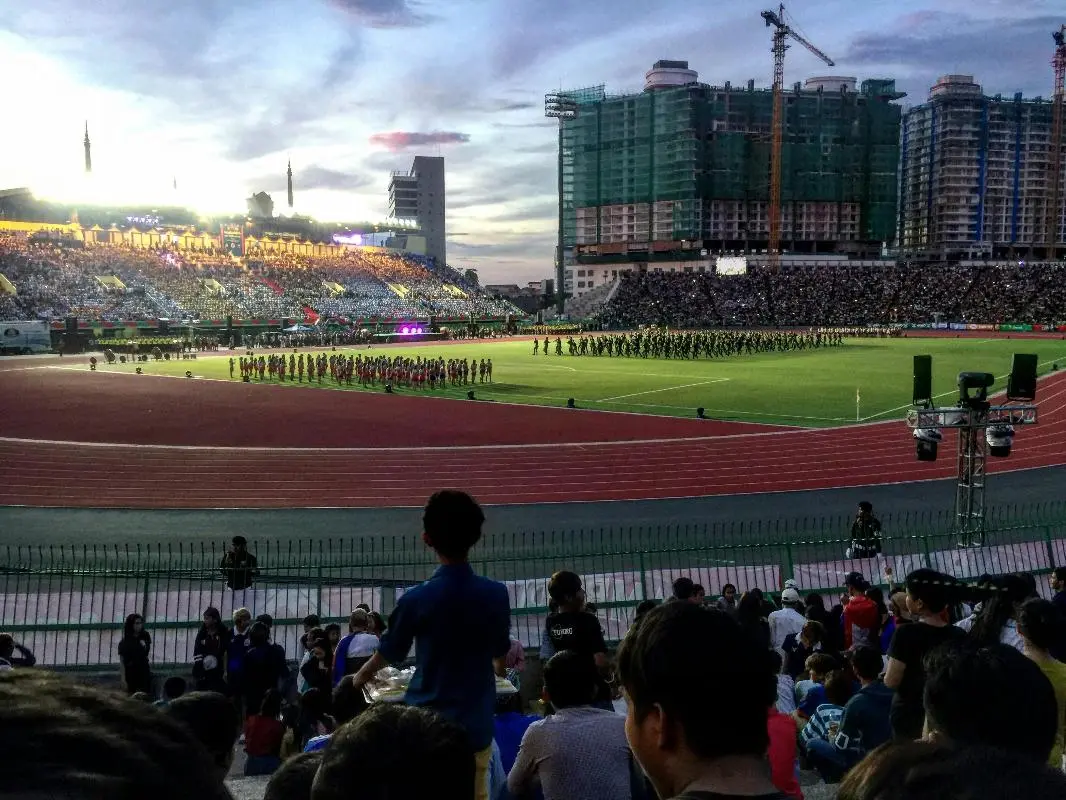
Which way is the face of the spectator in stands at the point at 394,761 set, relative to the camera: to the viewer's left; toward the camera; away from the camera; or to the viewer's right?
away from the camera

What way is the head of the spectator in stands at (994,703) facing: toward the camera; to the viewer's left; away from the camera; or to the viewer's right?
away from the camera

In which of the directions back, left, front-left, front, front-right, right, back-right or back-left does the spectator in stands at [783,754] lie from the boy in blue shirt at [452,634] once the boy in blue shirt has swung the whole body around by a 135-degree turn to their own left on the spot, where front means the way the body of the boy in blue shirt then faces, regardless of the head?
back-left

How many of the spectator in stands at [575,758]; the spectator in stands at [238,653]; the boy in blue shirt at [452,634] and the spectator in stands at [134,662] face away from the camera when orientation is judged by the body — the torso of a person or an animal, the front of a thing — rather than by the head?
2

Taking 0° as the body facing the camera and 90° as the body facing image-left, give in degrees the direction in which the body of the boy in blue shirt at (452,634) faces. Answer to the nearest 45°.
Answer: approximately 180°

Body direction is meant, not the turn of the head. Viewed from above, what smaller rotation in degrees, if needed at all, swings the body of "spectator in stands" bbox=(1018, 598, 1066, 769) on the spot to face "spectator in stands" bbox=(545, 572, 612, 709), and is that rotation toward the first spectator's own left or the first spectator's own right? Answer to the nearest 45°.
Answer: approximately 45° to the first spectator's own left

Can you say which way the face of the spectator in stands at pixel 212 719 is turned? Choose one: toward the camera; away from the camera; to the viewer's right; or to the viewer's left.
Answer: away from the camera

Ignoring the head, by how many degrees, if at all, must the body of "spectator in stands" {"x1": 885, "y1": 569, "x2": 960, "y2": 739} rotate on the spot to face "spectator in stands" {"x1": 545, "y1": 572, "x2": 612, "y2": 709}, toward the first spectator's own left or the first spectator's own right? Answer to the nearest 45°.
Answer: approximately 45° to the first spectator's own left
